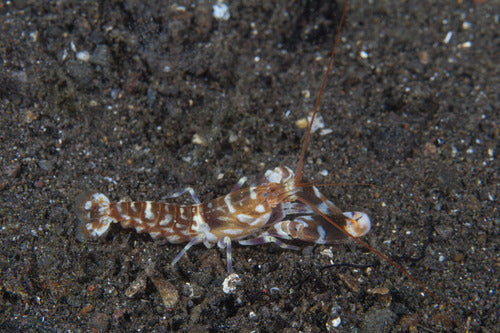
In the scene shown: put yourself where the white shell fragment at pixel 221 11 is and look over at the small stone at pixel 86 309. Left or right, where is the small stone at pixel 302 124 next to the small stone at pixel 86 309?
left

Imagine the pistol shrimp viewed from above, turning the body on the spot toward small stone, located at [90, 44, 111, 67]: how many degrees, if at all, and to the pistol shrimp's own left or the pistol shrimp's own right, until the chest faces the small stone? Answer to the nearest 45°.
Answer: approximately 135° to the pistol shrimp's own left

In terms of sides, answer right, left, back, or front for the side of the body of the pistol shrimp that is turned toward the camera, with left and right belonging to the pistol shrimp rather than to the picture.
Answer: right

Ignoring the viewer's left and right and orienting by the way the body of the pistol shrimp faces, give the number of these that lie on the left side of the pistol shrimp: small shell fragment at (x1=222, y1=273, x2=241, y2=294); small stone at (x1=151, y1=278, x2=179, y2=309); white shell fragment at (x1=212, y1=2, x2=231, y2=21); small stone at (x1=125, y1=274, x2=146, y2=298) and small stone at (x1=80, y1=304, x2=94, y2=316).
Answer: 1

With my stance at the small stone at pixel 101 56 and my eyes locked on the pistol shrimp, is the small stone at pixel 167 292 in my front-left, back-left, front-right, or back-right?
front-right

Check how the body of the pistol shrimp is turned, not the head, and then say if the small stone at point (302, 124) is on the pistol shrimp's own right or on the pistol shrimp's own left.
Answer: on the pistol shrimp's own left

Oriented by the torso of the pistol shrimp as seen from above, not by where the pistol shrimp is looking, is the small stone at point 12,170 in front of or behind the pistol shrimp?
behind

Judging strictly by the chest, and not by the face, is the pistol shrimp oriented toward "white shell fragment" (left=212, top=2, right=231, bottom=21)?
no

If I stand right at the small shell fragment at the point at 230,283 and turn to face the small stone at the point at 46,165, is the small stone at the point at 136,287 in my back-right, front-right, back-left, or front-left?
front-left

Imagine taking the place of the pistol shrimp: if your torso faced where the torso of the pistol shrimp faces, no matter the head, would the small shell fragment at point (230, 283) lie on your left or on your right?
on your right

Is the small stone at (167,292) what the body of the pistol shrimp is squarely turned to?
no

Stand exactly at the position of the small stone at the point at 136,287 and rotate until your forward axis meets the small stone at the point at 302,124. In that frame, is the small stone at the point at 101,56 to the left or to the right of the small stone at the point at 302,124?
left

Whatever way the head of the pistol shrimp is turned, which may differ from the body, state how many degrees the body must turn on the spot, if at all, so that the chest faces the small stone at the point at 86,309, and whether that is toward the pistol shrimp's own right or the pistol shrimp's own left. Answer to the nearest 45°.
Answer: approximately 135° to the pistol shrimp's own right

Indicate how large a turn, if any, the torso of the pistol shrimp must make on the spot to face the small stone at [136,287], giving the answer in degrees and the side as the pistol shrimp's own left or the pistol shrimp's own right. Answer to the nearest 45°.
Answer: approximately 135° to the pistol shrimp's own right
